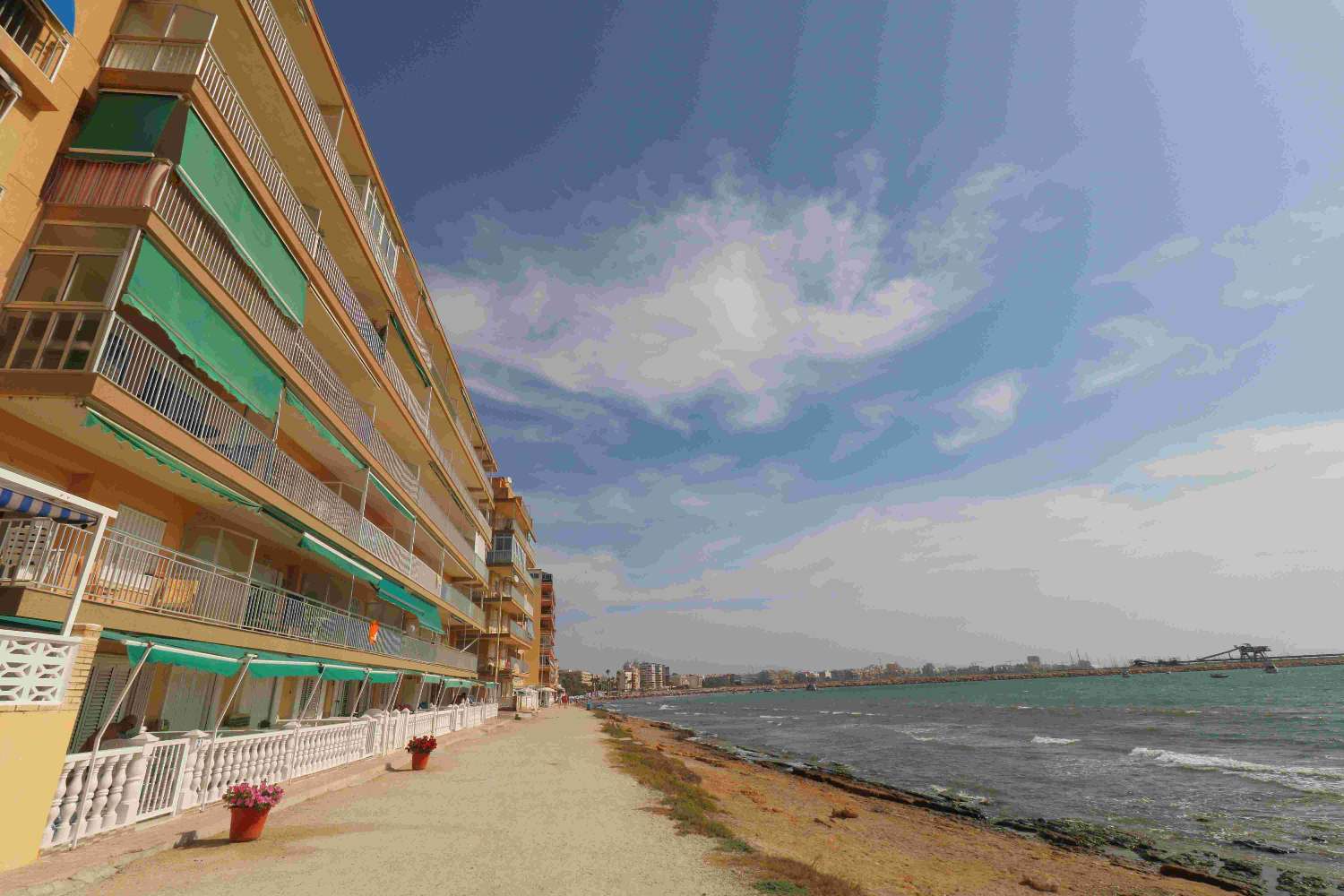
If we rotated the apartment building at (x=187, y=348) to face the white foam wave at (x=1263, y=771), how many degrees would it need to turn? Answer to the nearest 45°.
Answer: approximately 45° to its left

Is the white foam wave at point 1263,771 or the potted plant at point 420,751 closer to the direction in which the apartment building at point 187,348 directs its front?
the white foam wave

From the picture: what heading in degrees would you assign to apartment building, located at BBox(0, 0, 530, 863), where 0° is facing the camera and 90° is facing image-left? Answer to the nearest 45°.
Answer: approximately 315°
